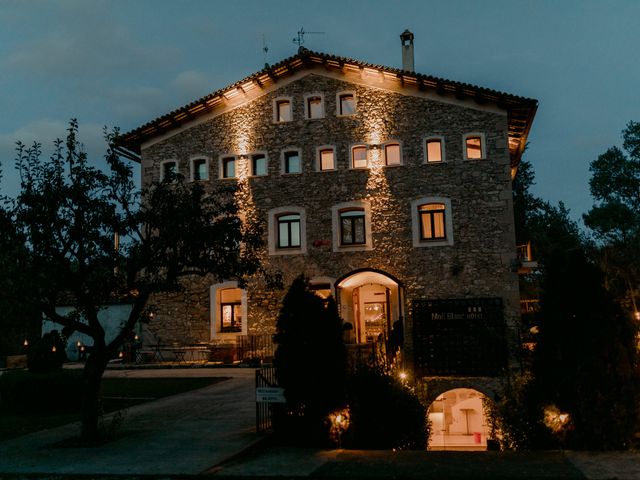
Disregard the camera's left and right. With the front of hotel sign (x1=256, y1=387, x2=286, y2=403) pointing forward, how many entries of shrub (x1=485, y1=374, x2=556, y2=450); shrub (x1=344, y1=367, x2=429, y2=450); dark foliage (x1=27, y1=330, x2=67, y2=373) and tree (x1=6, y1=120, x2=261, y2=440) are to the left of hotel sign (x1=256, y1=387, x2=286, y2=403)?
2

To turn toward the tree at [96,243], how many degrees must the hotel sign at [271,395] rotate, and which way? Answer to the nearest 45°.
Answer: approximately 90° to its right

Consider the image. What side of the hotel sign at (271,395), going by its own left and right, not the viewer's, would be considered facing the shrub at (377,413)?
left

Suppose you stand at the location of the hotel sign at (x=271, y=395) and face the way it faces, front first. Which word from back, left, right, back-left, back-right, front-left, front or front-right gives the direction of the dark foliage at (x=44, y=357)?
back-right

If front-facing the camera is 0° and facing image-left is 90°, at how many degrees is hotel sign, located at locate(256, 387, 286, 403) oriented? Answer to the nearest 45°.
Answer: approximately 0°

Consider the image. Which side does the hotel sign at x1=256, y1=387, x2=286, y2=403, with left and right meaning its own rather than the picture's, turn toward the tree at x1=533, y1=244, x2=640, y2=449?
left

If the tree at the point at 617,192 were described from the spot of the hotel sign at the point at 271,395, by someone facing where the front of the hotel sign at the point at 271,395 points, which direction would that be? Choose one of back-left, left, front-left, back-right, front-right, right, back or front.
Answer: back-left

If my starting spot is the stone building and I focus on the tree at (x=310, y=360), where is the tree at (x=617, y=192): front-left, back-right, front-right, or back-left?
back-left

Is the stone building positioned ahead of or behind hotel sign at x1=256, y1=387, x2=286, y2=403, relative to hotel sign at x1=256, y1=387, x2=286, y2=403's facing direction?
behind
